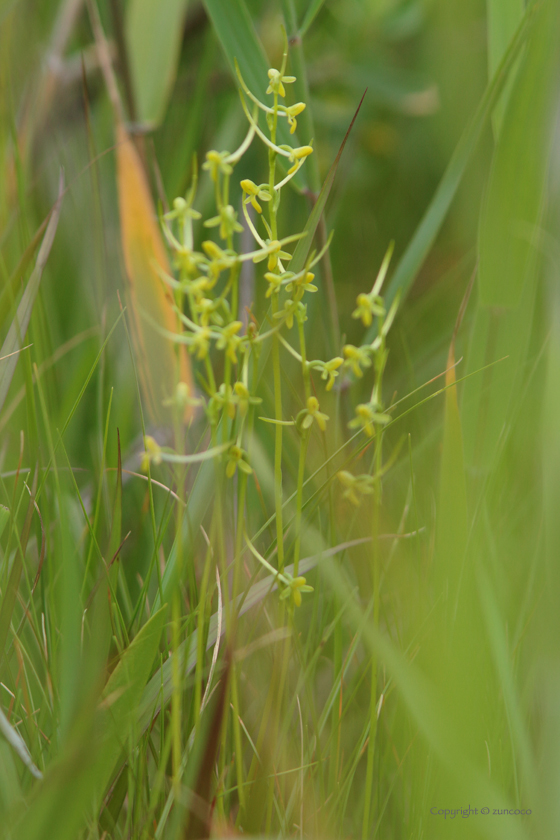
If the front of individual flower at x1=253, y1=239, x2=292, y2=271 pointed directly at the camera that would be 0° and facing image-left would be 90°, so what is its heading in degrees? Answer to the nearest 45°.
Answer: approximately 0°
